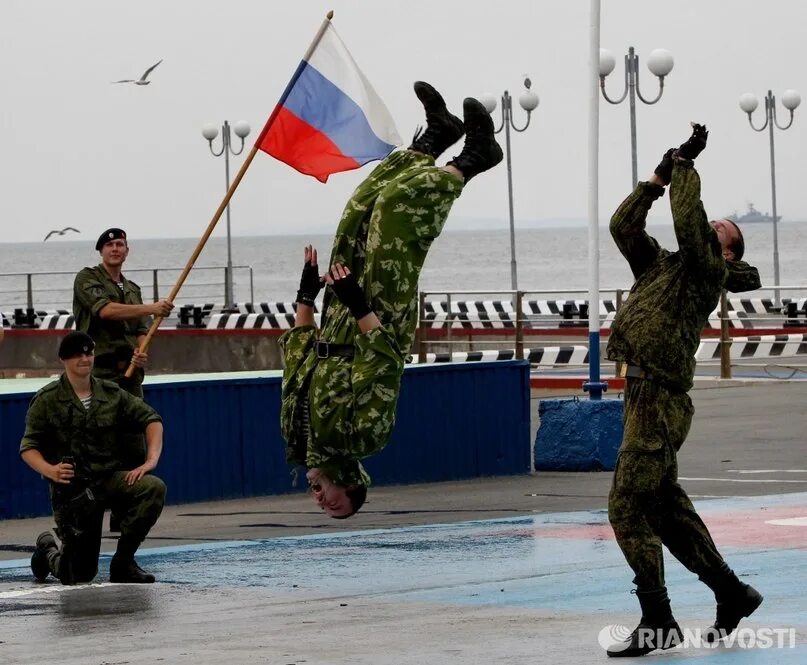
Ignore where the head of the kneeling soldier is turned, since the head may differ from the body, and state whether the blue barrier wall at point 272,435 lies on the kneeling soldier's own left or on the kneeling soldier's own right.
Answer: on the kneeling soldier's own left

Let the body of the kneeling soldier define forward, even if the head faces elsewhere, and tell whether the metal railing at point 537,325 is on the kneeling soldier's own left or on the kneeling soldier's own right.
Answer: on the kneeling soldier's own left

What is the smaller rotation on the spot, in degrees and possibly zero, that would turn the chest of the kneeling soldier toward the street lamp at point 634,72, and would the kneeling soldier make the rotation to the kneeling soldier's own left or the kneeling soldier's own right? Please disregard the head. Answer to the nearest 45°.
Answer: approximately 90° to the kneeling soldier's own left

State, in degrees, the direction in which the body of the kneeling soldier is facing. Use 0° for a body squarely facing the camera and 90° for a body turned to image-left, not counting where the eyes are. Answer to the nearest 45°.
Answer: approximately 315°
